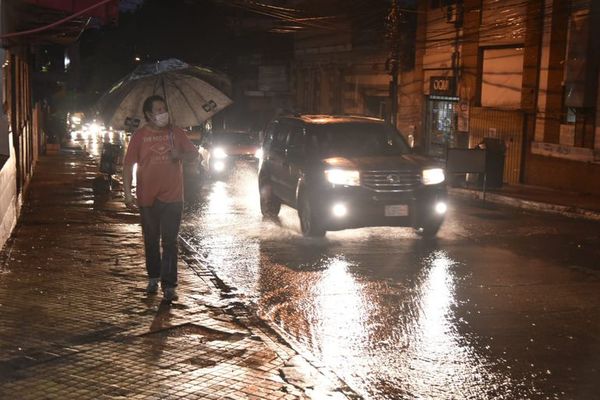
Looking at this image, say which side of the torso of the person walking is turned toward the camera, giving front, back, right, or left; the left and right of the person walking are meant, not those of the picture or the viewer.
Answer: front

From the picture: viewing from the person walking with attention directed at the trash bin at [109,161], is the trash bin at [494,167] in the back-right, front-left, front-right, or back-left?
front-right

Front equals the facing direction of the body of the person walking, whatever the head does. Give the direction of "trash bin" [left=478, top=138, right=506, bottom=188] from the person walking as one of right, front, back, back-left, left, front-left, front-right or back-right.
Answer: back-left

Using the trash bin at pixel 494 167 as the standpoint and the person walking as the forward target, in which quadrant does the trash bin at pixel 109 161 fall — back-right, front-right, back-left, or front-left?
front-right

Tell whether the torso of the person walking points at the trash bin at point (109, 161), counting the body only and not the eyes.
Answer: no
